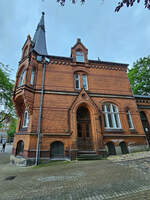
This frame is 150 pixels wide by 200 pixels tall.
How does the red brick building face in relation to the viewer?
toward the camera
